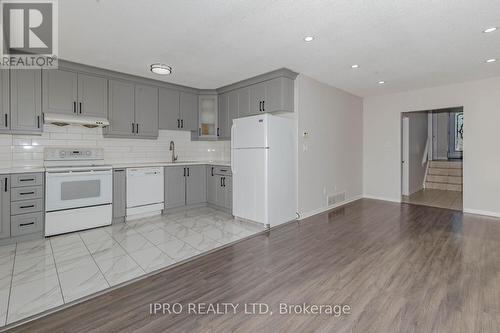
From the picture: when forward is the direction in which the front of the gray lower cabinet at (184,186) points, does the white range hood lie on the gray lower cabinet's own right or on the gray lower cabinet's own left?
on the gray lower cabinet's own right

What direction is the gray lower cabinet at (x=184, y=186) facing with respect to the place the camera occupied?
facing the viewer and to the right of the viewer

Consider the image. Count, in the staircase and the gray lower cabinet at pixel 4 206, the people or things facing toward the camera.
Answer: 2

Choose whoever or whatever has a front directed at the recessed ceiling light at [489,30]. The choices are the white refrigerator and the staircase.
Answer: the staircase

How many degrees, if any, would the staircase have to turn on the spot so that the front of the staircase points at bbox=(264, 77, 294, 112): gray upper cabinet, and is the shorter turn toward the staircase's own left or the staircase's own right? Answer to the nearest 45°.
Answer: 0° — it already faces it

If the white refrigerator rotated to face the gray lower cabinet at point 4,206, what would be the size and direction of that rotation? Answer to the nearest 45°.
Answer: approximately 45° to its right

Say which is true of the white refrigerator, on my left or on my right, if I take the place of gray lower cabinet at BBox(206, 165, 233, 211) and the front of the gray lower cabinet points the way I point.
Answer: on my left

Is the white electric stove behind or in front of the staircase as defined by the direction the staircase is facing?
in front

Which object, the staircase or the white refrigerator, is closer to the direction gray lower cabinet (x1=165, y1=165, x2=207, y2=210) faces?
the white refrigerator

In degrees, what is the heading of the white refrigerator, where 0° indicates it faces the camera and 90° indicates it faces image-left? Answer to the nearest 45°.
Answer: approximately 45°
